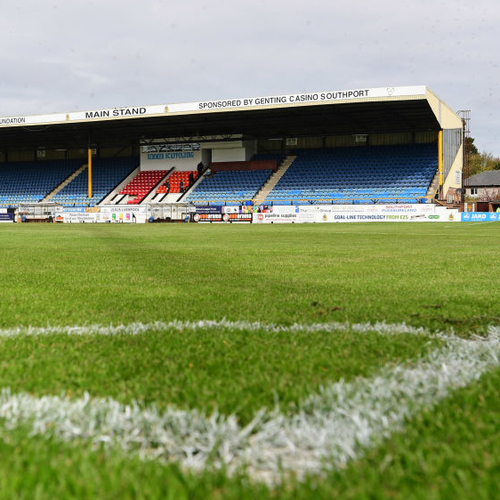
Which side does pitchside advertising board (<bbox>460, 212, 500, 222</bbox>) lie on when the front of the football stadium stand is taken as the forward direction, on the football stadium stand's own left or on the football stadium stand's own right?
on the football stadium stand's own left

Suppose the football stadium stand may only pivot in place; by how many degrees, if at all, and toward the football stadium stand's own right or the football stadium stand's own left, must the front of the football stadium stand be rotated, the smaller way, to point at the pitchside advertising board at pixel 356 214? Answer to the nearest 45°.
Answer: approximately 90° to the football stadium stand's own left

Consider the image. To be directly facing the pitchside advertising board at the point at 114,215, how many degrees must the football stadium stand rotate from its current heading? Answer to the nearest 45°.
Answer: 0° — it already faces it

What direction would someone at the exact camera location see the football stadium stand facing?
facing the viewer and to the left of the viewer

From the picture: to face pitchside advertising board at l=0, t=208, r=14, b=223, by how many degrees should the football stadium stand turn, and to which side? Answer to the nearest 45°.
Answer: approximately 45° to its right
